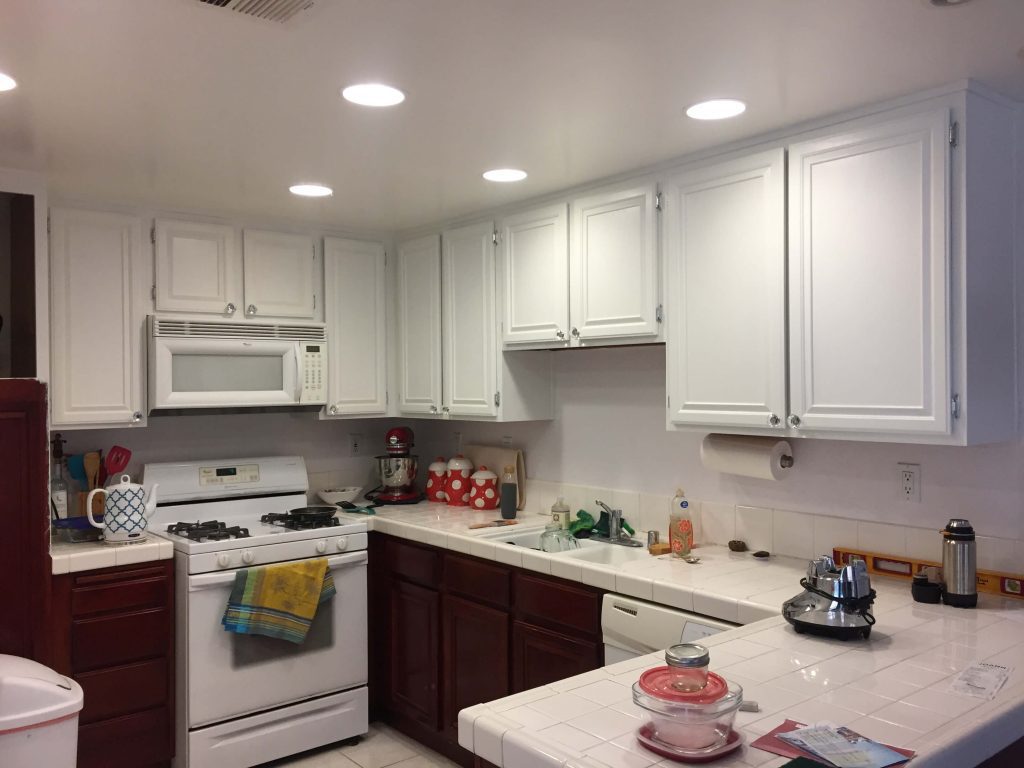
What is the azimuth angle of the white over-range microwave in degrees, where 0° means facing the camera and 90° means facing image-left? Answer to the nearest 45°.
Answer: approximately 315°

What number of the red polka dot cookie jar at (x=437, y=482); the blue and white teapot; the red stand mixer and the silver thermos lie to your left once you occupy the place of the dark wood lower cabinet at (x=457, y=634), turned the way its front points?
1

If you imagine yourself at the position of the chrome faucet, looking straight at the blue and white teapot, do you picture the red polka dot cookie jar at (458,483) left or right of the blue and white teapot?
right

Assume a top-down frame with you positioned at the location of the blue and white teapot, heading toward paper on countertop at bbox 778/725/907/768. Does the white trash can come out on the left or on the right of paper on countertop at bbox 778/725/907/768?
right

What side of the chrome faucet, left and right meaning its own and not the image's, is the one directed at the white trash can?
front

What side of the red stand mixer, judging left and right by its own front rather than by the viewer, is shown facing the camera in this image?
front

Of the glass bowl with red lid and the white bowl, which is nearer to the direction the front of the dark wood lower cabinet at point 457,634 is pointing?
the glass bowl with red lid

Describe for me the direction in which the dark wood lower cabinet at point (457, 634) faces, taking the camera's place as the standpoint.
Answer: facing the viewer and to the left of the viewer

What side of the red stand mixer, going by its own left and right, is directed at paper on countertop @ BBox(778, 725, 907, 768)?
front

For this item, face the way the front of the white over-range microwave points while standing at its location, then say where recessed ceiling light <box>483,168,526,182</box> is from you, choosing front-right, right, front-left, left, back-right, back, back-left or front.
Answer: front
